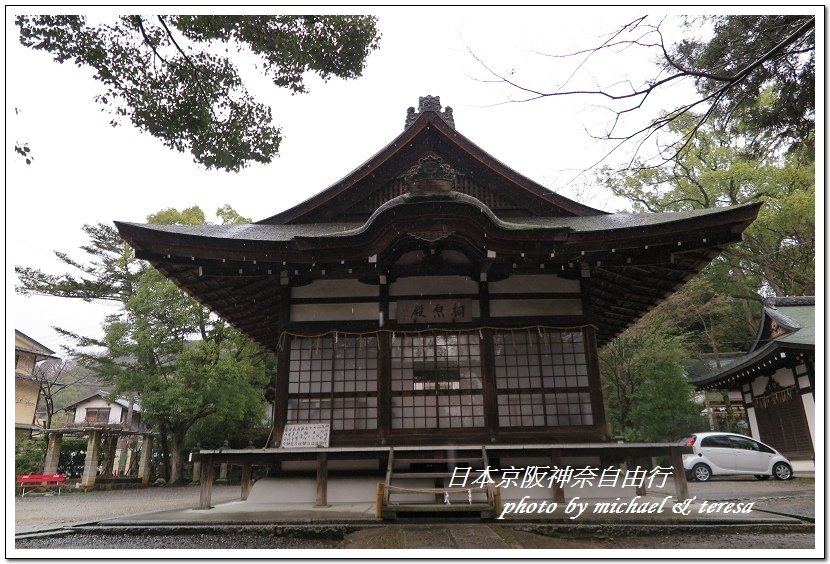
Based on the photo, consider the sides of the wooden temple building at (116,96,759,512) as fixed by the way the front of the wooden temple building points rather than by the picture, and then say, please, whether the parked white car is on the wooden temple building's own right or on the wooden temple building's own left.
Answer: on the wooden temple building's own left

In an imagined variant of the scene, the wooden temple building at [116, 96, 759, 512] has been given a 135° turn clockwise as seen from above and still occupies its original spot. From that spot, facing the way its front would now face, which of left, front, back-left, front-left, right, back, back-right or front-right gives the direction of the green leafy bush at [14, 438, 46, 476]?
front

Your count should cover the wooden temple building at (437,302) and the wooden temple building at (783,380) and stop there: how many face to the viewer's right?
0

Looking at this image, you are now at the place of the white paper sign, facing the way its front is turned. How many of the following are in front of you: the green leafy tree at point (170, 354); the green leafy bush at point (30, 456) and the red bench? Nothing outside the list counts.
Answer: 0

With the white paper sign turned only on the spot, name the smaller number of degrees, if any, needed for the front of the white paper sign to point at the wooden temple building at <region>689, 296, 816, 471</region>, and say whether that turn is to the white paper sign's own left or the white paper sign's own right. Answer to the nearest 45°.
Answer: approximately 90° to the white paper sign's own left

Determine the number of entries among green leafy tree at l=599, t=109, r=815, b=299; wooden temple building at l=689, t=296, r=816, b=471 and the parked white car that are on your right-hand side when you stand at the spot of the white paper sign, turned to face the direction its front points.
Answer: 0

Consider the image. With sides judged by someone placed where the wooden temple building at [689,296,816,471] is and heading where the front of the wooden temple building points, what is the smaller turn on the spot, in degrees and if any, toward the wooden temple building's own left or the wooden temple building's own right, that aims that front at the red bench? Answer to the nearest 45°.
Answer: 0° — it already faces it

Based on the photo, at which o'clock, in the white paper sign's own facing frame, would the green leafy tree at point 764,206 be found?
The green leafy tree is roughly at 8 o'clock from the white paper sign.

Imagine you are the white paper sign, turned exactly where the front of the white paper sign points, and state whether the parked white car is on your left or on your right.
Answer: on your left

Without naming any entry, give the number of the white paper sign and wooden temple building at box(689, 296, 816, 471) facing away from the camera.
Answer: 0

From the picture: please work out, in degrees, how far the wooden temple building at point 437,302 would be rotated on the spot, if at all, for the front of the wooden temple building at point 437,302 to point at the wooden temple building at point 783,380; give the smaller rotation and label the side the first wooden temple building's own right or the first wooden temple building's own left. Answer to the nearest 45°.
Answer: approximately 135° to the first wooden temple building's own left

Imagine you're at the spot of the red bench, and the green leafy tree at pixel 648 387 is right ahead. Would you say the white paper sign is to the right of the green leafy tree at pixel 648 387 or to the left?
right

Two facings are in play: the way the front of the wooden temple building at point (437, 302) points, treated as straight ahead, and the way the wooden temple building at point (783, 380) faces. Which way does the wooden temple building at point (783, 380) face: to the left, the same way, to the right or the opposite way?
to the right

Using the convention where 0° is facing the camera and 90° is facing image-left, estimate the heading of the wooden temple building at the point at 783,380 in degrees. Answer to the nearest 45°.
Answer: approximately 45°

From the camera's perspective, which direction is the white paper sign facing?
toward the camera

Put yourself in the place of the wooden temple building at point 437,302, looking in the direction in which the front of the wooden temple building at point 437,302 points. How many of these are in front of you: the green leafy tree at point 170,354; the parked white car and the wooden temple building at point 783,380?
0

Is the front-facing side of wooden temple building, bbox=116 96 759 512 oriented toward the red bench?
no
